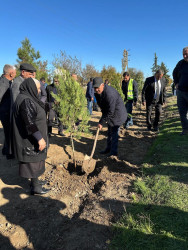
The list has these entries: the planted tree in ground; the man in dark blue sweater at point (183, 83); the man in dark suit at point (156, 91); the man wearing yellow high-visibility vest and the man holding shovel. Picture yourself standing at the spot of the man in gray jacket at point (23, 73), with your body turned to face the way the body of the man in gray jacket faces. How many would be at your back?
0

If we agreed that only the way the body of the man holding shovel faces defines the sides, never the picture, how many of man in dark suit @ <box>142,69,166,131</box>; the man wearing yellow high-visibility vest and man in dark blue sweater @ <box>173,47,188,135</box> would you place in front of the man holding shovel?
0

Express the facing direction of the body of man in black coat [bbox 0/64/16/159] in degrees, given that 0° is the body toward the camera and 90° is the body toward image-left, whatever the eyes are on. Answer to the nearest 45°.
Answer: approximately 225°

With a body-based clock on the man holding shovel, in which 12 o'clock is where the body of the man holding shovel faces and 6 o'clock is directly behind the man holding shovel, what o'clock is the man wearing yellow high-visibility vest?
The man wearing yellow high-visibility vest is roughly at 5 o'clock from the man holding shovel.

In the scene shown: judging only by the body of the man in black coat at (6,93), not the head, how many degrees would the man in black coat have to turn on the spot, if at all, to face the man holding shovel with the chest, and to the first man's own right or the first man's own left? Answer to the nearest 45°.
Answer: approximately 45° to the first man's own right

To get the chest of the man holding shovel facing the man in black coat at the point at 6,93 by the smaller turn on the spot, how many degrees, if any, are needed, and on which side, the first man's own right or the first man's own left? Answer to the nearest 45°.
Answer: approximately 45° to the first man's own right

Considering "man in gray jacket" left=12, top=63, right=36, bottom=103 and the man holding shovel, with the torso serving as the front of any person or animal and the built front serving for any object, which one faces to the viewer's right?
the man in gray jacket

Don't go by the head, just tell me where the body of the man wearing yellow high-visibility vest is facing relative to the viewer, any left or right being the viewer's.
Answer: facing the viewer and to the left of the viewer

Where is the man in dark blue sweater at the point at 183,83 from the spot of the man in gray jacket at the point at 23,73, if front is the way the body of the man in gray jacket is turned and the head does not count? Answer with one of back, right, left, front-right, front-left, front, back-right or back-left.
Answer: front

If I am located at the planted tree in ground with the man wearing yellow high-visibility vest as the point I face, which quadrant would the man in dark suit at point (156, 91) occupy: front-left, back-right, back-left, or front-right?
front-right

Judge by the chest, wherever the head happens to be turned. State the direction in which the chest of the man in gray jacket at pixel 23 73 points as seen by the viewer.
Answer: to the viewer's right
